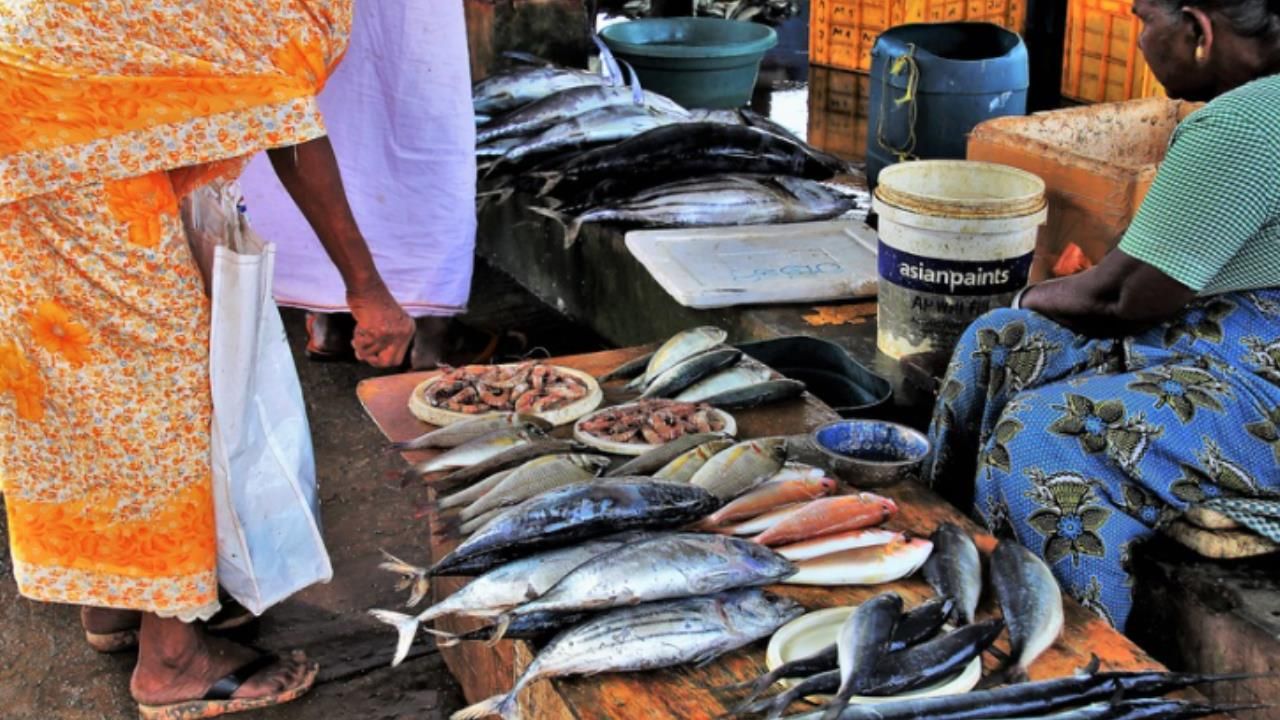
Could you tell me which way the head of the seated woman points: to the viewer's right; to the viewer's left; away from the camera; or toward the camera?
to the viewer's left

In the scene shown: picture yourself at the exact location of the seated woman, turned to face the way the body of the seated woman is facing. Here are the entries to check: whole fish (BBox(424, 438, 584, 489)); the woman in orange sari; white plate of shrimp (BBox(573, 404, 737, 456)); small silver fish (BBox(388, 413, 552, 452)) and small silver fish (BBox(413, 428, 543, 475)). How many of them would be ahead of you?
5

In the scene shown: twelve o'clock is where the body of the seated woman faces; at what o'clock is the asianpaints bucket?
The asianpaints bucket is roughly at 2 o'clock from the seated woman.

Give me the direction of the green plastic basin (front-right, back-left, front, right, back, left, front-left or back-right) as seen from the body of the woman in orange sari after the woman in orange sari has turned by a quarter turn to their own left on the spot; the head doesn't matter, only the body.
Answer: front-right

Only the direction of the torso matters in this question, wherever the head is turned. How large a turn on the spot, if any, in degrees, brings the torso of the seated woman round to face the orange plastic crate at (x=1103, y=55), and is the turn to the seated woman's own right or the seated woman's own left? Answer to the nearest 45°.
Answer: approximately 90° to the seated woman's own right

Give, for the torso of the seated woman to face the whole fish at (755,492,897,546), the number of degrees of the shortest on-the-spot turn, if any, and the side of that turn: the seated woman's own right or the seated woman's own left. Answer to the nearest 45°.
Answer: approximately 45° to the seated woman's own left

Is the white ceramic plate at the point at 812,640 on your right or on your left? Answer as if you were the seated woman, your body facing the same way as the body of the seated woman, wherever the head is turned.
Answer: on your left

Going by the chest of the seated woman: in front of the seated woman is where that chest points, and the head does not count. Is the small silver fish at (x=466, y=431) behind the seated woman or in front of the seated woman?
in front

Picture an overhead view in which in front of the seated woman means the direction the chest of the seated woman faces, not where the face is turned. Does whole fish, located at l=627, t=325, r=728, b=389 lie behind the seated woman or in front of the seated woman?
in front

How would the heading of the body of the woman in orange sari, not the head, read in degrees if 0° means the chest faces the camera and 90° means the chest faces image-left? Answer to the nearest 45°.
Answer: approximately 270°

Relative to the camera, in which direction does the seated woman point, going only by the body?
to the viewer's left

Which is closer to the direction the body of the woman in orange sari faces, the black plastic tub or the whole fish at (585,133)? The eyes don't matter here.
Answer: the black plastic tub

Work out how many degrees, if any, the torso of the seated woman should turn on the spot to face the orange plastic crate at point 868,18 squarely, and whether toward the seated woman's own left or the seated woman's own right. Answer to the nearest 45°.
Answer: approximately 90° to the seated woman's own right
